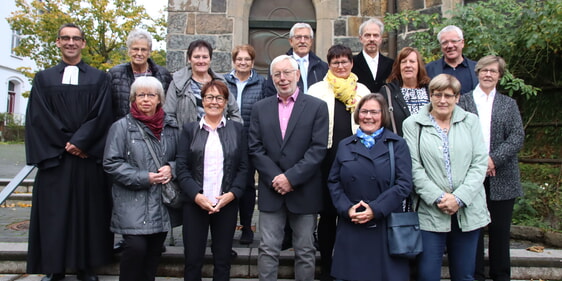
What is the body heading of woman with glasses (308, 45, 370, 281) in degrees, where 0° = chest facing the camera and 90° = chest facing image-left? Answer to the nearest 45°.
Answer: approximately 0°

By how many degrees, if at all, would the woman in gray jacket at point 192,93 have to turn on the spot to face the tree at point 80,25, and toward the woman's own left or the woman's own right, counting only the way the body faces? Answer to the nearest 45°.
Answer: approximately 180°

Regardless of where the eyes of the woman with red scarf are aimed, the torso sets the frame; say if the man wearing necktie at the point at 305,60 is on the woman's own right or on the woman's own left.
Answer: on the woman's own left

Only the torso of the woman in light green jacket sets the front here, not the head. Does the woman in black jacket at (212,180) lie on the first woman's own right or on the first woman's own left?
on the first woman's own right

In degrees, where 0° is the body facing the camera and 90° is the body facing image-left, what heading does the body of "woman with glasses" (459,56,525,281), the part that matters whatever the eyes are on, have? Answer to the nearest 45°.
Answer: approximately 0°

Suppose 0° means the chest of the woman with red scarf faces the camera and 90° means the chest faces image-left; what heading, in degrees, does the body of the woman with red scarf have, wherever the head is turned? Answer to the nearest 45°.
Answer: approximately 315°

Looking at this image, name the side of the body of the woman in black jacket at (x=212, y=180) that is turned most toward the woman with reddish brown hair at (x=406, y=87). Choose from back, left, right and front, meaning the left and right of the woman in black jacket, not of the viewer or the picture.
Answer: left
